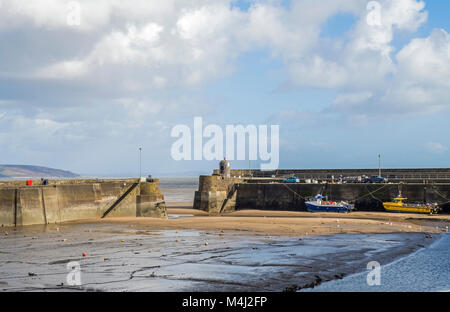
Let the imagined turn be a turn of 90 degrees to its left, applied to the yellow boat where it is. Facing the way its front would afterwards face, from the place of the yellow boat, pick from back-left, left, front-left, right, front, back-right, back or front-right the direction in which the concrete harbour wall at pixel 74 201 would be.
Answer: front-right

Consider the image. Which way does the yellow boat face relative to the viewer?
to the viewer's left
